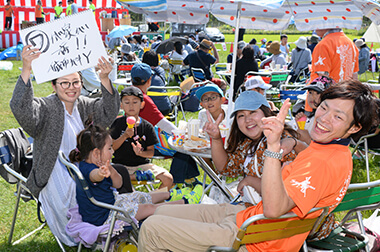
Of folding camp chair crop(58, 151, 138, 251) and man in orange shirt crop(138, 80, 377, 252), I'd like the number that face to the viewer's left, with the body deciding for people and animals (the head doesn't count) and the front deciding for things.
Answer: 1

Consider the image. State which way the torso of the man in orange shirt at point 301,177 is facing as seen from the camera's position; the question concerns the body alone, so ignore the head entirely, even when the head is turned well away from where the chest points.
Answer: to the viewer's left

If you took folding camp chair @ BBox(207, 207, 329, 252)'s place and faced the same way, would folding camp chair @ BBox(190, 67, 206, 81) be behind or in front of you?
in front

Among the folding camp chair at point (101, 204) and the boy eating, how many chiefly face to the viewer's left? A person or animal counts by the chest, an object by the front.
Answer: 0

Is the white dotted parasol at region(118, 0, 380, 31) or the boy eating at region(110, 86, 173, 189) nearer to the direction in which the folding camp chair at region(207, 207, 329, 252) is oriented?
the boy eating

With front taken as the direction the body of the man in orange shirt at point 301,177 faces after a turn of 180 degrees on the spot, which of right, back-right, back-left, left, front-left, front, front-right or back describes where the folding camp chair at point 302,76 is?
left

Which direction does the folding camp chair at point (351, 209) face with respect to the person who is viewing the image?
facing the viewer and to the left of the viewer

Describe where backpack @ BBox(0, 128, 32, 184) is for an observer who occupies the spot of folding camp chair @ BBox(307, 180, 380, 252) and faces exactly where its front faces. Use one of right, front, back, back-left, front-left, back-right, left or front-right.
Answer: front-right
